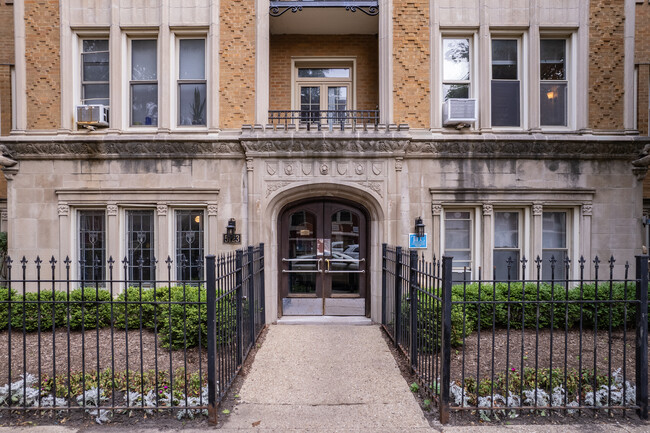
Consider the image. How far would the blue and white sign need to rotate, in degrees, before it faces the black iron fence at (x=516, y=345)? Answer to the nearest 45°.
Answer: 0° — it already faces it

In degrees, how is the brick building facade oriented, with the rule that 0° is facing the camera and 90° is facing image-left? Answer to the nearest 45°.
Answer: approximately 0°

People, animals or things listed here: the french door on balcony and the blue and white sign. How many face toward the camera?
2

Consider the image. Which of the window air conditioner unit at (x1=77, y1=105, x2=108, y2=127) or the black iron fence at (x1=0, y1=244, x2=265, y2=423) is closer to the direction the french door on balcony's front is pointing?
the black iron fence

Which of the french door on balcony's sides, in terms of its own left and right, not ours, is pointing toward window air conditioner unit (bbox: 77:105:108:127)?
right

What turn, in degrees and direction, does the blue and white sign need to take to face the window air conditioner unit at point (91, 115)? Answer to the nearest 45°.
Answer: approximately 90° to its right

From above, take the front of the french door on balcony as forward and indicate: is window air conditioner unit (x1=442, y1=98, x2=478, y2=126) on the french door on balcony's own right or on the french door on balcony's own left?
on the french door on balcony's own left

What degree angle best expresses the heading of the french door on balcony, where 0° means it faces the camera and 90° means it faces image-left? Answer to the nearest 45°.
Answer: approximately 0°
